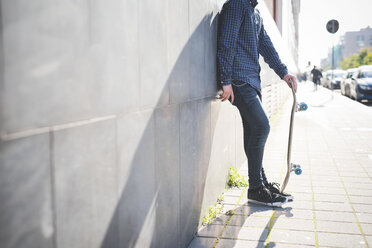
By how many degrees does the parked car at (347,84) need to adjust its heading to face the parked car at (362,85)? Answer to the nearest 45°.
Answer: approximately 45° to its left

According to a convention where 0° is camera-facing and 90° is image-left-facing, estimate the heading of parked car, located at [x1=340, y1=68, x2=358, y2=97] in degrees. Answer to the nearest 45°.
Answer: approximately 45°
